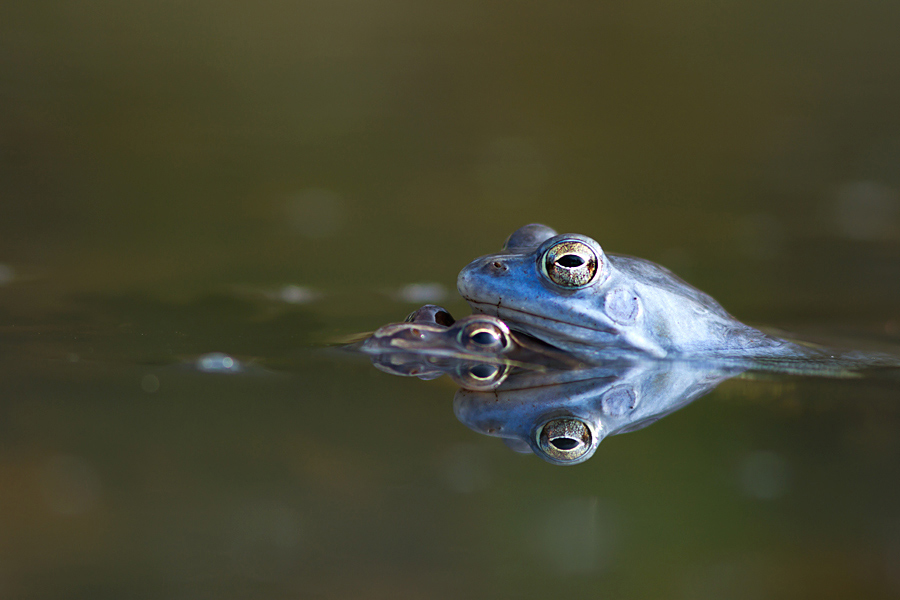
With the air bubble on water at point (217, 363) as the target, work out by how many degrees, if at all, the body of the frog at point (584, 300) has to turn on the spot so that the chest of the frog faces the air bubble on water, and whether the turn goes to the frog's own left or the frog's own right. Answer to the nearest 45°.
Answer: approximately 45° to the frog's own right

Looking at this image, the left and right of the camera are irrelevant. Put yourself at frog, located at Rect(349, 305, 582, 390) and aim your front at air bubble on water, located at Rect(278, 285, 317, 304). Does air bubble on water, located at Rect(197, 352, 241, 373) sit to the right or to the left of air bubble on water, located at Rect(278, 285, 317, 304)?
left

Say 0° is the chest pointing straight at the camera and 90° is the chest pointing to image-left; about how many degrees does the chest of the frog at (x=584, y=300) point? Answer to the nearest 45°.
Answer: approximately 45°

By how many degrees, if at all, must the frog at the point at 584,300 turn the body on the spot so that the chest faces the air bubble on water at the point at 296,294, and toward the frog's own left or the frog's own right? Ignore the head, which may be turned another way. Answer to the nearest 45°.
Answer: approximately 90° to the frog's own right
